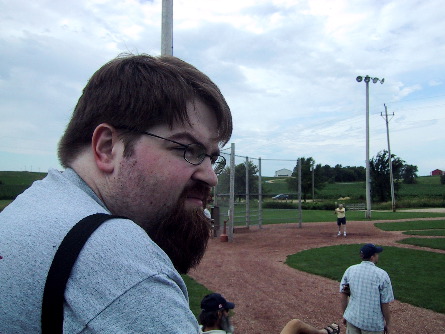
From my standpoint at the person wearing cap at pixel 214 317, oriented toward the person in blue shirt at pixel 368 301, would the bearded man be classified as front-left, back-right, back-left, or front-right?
back-right

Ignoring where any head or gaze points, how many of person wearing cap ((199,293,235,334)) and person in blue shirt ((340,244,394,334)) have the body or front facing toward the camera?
0

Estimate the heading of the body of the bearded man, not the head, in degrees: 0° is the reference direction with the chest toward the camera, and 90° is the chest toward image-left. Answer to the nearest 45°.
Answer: approximately 225°

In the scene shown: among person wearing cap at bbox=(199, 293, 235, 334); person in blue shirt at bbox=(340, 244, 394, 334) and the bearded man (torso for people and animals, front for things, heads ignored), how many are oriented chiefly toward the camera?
0

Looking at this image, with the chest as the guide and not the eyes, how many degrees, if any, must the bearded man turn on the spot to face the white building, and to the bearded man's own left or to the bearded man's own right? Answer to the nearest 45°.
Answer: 0° — they already face it

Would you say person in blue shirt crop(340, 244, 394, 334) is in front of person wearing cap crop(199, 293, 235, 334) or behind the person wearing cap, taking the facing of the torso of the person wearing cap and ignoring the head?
in front

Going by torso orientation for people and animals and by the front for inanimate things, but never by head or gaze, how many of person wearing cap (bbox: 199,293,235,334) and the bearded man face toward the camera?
0

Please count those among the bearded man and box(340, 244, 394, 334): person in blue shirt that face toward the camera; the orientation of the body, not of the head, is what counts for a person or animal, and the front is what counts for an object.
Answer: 0

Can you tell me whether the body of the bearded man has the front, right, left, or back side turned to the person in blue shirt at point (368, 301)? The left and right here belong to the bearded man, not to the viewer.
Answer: front

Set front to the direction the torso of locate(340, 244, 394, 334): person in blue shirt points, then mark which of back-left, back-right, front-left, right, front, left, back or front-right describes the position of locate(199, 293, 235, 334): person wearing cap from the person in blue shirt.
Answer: back-left

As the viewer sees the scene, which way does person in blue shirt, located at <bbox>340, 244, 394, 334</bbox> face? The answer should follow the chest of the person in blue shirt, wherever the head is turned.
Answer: away from the camera

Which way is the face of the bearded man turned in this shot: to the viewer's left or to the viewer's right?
to the viewer's right

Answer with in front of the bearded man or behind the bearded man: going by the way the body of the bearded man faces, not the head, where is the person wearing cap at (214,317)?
in front
